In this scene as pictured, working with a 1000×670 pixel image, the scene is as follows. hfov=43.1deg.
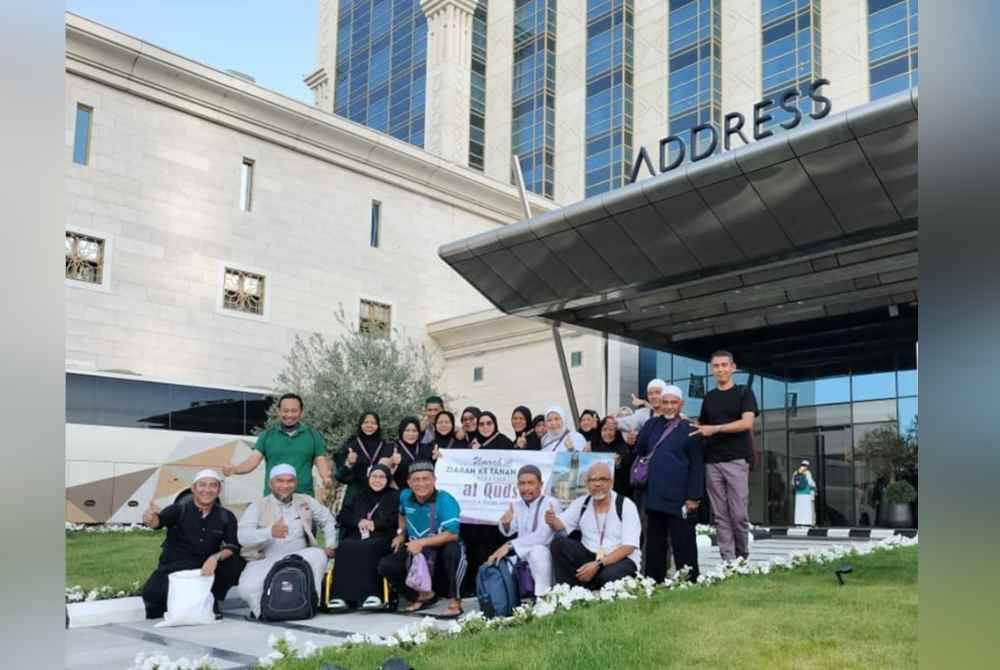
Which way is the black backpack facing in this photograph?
toward the camera

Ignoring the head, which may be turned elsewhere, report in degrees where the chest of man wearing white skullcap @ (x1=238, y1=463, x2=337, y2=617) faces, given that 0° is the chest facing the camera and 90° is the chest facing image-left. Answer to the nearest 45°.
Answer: approximately 0°

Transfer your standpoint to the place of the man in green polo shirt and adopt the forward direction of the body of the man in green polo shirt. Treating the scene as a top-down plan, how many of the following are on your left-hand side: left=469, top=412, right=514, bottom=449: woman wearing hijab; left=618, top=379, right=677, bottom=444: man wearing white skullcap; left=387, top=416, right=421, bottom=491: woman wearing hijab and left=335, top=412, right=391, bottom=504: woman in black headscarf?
4

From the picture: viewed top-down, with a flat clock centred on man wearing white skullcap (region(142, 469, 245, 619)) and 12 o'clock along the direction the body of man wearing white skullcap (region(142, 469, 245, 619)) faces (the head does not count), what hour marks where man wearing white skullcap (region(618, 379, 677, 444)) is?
man wearing white skullcap (region(618, 379, 677, 444)) is roughly at 9 o'clock from man wearing white skullcap (region(142, 469, 245, 619)).

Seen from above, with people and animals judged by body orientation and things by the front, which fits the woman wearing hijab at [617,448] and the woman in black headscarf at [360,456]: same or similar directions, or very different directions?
same or similar directions

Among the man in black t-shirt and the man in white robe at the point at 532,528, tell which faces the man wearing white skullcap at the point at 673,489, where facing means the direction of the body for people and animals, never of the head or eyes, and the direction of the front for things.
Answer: the man in black t-shirt

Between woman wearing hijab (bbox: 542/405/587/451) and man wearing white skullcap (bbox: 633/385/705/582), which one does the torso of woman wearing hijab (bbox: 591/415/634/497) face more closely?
the man wearing white skullcap

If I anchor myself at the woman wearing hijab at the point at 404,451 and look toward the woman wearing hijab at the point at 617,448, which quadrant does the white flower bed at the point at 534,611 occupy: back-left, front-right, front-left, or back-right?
front-right

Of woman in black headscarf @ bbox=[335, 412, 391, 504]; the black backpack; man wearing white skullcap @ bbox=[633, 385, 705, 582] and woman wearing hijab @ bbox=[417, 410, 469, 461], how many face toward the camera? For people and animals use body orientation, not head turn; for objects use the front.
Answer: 4

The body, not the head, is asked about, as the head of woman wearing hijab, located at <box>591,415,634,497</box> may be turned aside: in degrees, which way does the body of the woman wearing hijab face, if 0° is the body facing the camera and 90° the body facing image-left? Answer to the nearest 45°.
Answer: approximately 0°

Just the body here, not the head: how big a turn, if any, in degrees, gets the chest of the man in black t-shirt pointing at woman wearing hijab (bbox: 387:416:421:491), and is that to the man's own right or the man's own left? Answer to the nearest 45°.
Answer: approximately 45° to the man's own right

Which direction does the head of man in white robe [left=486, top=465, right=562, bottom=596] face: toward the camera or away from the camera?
toward the camera

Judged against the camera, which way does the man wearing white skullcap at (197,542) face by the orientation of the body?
toward the camera

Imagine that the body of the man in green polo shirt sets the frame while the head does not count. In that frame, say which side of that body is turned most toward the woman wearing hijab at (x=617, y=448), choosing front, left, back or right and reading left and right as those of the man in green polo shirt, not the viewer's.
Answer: left

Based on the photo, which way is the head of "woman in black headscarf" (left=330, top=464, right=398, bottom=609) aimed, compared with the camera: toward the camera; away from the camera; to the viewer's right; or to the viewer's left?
toward the camera

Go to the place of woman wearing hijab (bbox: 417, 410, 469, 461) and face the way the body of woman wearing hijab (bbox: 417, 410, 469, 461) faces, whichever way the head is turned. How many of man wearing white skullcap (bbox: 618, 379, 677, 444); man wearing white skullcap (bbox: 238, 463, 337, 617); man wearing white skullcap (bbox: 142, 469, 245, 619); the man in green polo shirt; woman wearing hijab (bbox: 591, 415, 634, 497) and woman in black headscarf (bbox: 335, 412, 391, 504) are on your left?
2
